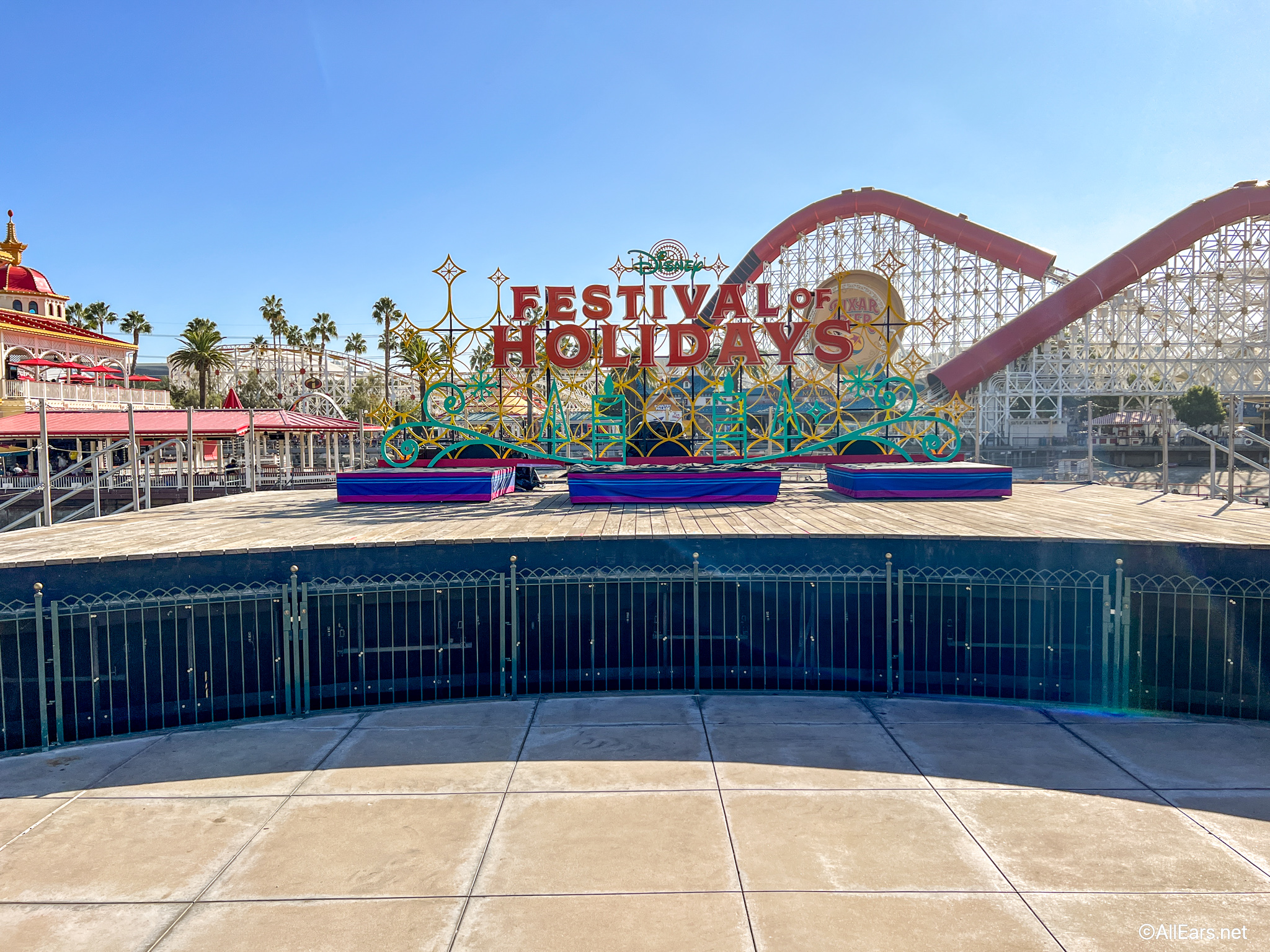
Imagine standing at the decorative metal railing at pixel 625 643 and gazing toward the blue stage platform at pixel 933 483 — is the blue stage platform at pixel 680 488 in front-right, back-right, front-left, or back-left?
front-left

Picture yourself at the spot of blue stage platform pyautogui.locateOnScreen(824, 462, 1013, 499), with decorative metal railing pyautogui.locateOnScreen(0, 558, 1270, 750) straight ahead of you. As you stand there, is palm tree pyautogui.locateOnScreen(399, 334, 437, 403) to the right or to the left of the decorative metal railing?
right

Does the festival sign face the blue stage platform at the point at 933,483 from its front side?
no

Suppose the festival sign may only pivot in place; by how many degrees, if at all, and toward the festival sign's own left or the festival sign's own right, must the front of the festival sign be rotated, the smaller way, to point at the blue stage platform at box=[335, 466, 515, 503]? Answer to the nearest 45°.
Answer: approximately 90° to the festival sign's own right

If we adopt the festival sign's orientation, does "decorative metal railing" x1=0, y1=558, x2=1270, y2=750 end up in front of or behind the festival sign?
in front

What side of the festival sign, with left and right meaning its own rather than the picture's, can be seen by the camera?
front

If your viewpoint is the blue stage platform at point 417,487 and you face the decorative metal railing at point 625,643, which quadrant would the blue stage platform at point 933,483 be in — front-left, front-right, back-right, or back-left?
front-left

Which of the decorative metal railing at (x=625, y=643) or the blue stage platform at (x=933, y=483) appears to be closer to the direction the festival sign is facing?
the decorative metal railing

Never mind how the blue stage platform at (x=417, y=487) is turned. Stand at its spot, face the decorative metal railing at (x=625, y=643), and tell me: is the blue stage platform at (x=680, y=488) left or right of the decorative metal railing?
left
